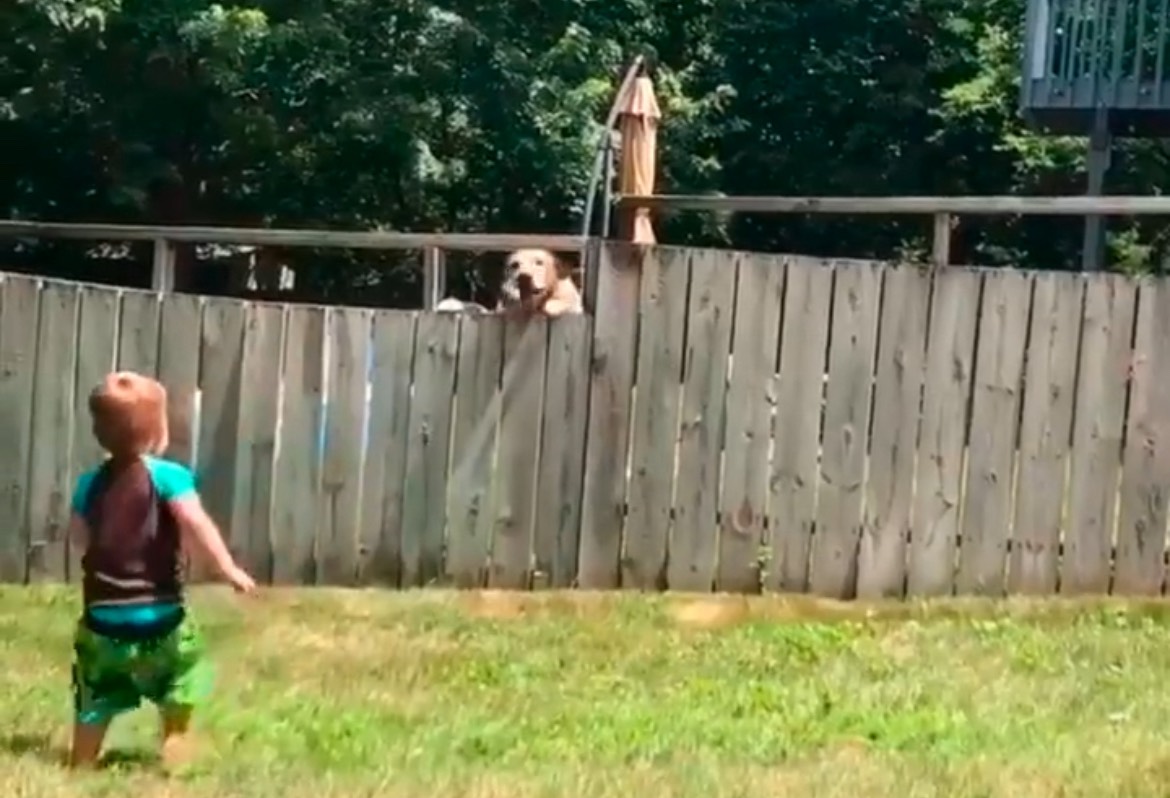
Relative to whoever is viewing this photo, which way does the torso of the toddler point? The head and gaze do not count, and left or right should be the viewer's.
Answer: facing away from the viewer

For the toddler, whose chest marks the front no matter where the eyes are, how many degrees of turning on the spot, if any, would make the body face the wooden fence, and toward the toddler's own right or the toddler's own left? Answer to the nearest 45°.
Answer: approximately 45° to the toddler's own right

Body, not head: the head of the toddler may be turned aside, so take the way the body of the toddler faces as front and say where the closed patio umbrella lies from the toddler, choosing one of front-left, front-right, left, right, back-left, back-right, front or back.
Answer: front-right

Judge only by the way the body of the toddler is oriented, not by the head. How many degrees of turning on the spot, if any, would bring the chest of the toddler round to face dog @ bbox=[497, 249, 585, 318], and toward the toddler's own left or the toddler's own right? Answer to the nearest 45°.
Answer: approximately 45° to the toddler's own right
